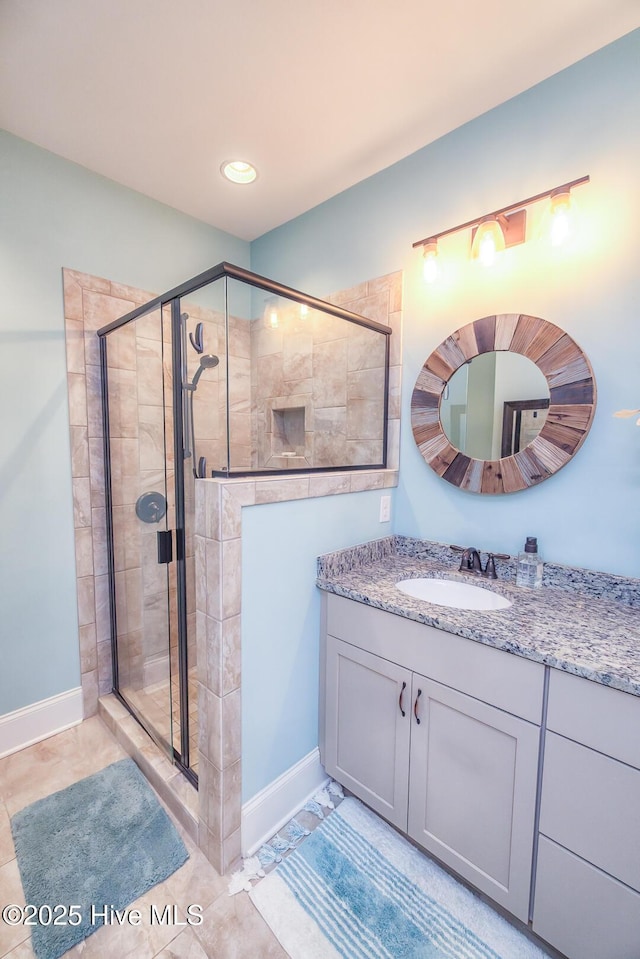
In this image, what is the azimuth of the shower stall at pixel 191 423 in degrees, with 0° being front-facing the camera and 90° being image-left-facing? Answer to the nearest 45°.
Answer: approximately 45°

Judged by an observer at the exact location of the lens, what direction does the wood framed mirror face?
facing the viewer and to the left of the viewer

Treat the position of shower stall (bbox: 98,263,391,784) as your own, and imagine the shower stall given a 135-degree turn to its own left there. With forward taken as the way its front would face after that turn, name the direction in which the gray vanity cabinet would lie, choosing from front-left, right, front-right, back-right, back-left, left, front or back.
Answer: front-right

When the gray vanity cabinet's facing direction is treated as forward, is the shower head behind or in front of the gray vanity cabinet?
in front
